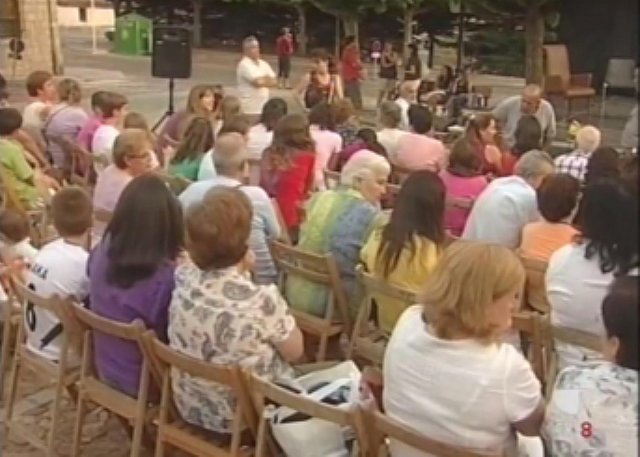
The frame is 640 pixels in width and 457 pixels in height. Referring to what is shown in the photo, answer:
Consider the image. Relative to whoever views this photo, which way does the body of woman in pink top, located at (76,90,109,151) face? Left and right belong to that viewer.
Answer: facing away from the viewer and to the right of the viewer

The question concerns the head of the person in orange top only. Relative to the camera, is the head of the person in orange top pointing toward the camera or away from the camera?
away from the camera

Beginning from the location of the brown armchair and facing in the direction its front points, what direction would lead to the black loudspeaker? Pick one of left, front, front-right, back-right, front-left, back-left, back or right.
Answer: right

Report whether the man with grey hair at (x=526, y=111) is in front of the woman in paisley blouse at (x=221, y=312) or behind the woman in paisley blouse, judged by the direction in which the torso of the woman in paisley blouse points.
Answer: in front

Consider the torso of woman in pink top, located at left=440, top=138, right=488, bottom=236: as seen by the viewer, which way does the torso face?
away from the camera

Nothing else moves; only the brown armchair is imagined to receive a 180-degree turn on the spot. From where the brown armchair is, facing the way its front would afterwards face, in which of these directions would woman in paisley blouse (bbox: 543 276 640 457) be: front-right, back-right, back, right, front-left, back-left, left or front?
back-left

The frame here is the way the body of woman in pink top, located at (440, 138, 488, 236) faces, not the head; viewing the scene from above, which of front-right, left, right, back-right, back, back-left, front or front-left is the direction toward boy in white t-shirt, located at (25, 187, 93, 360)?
back-left

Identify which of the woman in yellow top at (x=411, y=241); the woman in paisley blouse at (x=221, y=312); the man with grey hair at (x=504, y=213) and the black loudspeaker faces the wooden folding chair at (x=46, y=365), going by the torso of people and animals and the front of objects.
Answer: the black loudspeaker

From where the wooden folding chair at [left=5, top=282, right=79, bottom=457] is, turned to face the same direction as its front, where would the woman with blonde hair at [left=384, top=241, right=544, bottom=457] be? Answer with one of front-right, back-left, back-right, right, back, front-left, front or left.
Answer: right

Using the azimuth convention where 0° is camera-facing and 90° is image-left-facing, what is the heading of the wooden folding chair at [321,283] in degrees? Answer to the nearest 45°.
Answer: approximately 225°

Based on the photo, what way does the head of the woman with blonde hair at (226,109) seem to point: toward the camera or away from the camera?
away from the camera

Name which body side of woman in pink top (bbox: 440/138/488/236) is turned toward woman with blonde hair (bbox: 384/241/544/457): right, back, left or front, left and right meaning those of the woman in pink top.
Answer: back

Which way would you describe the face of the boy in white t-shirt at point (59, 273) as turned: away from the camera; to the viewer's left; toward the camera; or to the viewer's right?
away from the camera

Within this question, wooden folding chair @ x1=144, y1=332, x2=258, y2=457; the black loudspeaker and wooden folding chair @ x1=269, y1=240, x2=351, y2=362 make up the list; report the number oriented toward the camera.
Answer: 1

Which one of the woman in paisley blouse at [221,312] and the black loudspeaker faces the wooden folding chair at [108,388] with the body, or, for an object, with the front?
the black loudspeaker

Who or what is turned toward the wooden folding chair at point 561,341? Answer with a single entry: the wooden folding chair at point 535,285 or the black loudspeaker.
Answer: the black loudspeaker
